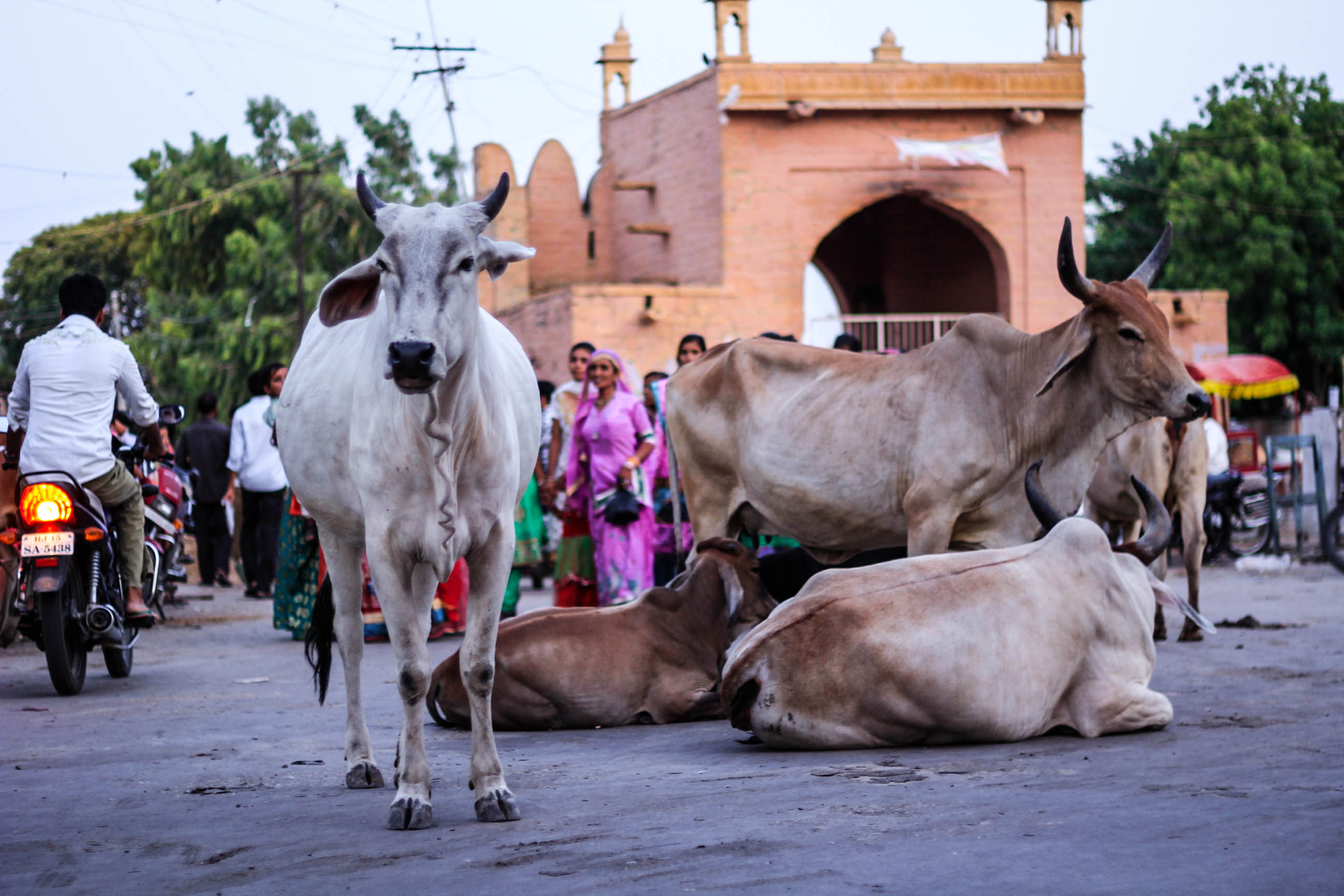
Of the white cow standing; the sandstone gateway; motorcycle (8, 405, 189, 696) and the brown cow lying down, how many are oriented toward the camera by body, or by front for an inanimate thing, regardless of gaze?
2

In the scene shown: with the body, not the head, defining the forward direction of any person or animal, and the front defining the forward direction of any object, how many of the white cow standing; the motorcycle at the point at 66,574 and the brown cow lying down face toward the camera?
1

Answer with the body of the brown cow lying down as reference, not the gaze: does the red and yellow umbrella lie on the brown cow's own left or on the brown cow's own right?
on the brown cow's own left

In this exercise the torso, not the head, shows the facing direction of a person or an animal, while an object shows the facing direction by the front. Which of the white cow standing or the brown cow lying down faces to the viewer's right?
the brown cow lying down

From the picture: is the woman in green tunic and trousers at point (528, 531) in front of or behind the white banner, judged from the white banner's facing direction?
in front

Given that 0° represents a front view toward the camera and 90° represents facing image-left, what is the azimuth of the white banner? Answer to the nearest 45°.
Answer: approximately 0°

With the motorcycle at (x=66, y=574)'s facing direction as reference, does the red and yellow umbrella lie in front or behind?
in front

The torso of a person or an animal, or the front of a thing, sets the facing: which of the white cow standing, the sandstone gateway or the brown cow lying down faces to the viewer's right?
the brown cow lying down

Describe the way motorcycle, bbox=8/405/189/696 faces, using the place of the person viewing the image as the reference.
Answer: facing away from the viewer and to the right of the viewer

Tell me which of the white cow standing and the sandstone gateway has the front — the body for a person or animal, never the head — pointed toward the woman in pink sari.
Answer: the sandstone gateway

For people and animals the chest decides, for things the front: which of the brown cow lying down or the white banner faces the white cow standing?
the white banner

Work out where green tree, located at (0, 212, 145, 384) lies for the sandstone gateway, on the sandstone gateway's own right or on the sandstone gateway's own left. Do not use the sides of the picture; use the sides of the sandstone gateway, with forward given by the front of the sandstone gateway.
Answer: on the sandstone gateway's own right

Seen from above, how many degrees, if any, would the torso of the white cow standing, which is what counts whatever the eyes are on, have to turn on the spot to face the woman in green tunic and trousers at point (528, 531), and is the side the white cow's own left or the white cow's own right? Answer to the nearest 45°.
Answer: approximately 180°

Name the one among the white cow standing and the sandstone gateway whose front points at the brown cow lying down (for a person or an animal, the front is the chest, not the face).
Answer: the sandstone gateway

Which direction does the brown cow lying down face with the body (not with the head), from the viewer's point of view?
to the viewer's right
